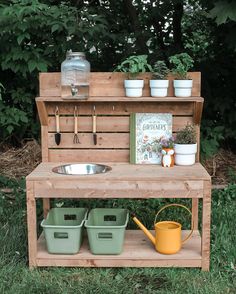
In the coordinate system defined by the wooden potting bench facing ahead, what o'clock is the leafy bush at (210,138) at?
The leafy bush is roughly at 7 o'clock from the wooden potting bench.

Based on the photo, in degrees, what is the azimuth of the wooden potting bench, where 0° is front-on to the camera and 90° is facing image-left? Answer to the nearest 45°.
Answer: approximately 0°

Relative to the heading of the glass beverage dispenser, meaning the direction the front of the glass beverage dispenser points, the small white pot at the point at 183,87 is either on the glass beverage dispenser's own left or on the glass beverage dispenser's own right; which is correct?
on the glass beverage dispenser's own left

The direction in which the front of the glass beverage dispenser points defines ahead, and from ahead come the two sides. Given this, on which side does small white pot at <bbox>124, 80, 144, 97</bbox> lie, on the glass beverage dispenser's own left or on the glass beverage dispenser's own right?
on the glass beverage dispenser's own left

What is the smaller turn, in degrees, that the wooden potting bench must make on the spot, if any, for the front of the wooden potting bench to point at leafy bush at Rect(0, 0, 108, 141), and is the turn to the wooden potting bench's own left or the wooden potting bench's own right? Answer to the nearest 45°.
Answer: approximately 135° to the wooden potting bench's own right

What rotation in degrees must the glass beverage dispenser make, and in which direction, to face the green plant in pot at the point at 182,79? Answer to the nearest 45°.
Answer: approximately 90° to its left
